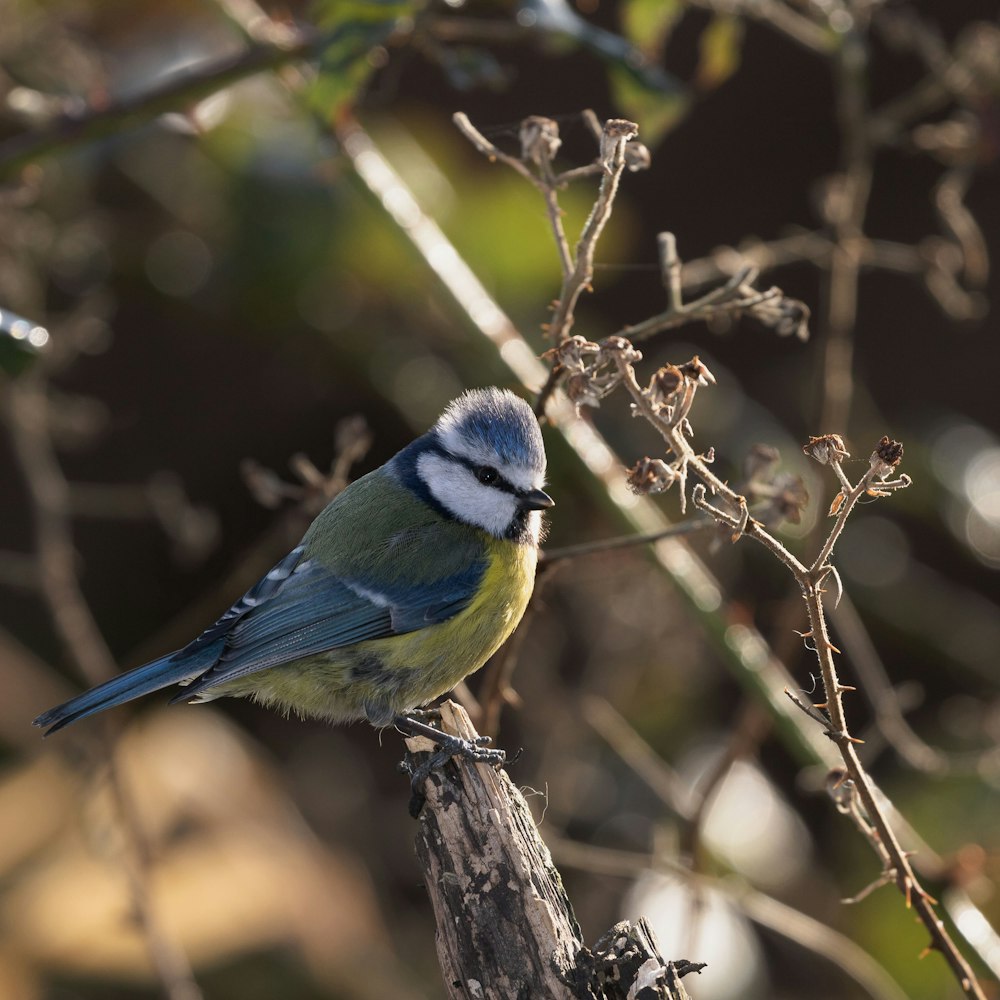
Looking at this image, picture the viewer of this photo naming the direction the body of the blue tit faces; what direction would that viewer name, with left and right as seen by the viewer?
facing to the right of the viewer

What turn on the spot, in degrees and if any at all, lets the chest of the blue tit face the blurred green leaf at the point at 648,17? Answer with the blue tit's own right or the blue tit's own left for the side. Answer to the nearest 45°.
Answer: approximately 90° to the blue tit's own left
